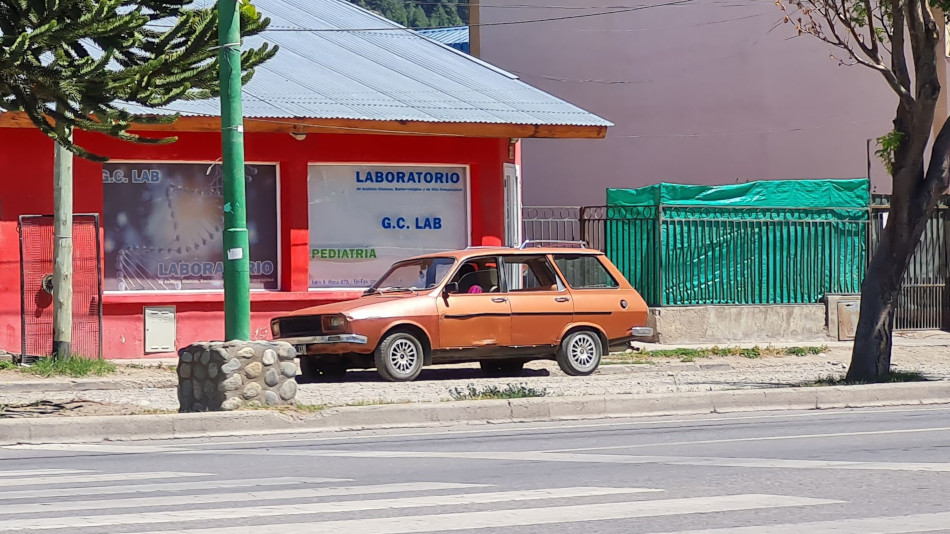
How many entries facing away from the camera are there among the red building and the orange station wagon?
0

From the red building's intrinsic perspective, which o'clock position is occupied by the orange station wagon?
The orange station wagon is roughly at 11 o'clock from the red building.

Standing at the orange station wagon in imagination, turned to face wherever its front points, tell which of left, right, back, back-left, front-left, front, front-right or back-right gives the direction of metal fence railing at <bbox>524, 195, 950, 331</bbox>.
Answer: back

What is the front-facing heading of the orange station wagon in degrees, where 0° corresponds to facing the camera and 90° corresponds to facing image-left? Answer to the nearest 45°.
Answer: approximately 45°

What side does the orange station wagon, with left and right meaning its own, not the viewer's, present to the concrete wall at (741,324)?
back

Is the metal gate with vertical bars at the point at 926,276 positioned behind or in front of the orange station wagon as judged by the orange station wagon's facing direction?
behind

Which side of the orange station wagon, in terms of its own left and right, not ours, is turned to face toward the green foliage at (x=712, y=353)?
back

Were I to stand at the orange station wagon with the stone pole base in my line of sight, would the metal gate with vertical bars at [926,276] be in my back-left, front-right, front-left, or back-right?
back-left

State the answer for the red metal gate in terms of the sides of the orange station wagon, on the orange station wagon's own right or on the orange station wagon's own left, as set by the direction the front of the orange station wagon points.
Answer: on the orange station wagon's own right

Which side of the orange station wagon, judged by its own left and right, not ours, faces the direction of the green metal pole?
front

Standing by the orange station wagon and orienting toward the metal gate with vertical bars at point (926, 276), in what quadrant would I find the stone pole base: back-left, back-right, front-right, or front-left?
back-right

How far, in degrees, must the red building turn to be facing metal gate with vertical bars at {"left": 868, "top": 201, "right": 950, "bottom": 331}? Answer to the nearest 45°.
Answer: approximately 90° to its left

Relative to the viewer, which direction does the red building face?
toward the camera

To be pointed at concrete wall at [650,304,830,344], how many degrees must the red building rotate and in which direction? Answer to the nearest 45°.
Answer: approximately 90° to its left

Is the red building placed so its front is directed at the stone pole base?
yes
